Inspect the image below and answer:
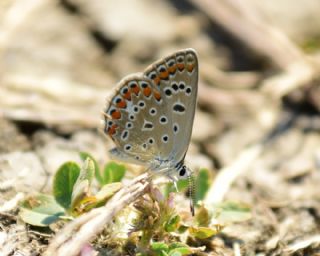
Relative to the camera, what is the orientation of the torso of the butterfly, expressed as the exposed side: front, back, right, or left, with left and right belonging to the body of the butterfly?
right
